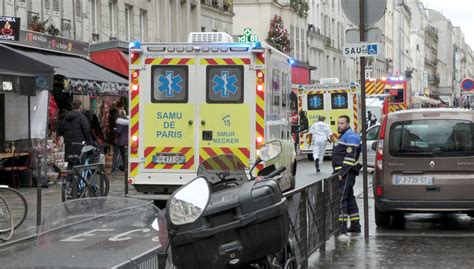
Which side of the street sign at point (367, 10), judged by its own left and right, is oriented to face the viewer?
back

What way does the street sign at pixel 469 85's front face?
toward the camera

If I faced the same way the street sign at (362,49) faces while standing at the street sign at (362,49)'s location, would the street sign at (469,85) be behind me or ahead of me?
behind

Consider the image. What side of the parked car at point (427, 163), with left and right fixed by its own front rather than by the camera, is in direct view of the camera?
back

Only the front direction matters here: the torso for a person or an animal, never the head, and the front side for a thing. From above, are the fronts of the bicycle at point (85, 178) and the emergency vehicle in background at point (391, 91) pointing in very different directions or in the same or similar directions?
very different directions

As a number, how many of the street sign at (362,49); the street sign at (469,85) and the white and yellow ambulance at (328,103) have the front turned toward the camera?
2

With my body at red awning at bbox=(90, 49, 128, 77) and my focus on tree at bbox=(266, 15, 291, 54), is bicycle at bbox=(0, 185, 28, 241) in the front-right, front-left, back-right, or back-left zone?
back-right

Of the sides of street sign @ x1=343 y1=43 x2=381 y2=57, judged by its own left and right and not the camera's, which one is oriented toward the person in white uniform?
back

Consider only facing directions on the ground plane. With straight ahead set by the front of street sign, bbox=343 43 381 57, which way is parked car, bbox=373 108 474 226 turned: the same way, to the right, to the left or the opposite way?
the opposite way

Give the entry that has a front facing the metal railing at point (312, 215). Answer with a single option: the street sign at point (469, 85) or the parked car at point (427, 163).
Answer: the street sign

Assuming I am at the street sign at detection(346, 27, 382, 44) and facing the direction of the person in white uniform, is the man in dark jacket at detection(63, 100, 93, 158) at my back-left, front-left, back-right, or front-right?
front-left

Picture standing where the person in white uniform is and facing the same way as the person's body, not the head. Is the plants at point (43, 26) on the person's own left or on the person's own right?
on the person's own left
